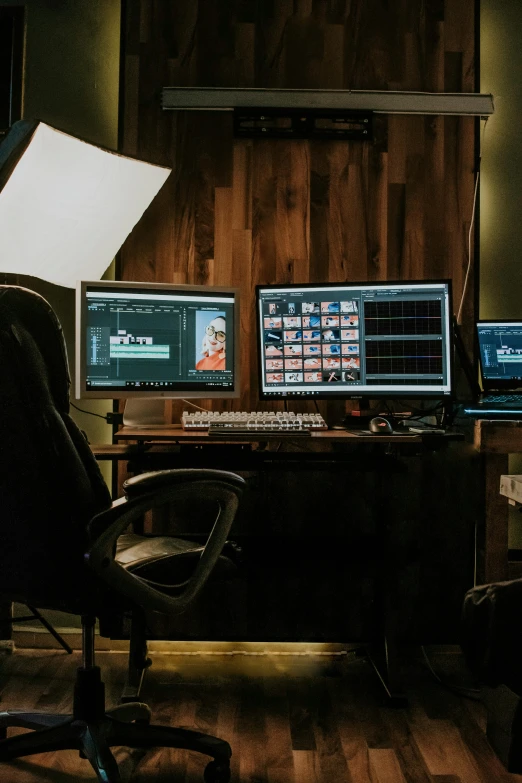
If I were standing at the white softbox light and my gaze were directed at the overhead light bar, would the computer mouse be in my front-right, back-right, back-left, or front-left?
front-right

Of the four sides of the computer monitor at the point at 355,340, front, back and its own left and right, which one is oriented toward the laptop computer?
left

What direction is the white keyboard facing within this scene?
toward the camera

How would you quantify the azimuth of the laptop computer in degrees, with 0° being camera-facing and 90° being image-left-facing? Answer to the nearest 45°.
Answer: approximately 0°

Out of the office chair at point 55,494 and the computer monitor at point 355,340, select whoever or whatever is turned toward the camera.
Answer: the computer monitor

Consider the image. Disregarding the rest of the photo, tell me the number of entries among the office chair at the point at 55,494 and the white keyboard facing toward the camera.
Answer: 1

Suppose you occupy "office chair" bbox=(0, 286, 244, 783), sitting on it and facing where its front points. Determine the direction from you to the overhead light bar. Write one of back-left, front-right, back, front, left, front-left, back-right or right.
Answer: front

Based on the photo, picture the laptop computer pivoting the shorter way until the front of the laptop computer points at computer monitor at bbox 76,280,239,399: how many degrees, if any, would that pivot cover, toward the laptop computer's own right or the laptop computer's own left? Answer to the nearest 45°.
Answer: approximately 90° to the laptop computer's own right

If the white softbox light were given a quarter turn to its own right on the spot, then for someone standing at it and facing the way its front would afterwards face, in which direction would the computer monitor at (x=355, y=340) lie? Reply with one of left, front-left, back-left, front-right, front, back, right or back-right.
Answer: back-left

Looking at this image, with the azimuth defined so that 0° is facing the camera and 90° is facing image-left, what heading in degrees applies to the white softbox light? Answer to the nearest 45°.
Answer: approximately 315°

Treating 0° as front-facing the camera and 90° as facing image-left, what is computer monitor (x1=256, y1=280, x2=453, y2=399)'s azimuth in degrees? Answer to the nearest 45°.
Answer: approximately 0°

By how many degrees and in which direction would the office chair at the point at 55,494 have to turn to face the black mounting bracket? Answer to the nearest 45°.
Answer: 0° — it already faces it

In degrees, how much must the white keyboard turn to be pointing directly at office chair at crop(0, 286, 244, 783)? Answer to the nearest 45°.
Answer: approximately 45° to its right

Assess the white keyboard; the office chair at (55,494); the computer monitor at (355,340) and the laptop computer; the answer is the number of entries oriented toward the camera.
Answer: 3

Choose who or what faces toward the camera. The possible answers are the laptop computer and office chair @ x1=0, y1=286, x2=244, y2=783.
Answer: the laptop computer

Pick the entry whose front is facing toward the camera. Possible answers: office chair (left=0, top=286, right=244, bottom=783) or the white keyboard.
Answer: the white keyboard
